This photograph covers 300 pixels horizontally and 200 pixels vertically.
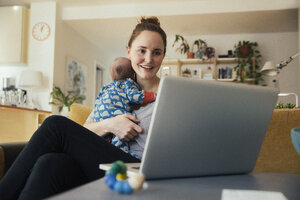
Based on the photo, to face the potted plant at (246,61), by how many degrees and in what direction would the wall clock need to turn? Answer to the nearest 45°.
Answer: approximately 90° to its left

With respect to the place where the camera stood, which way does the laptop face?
facing away from the viewer and to the left of the viewer

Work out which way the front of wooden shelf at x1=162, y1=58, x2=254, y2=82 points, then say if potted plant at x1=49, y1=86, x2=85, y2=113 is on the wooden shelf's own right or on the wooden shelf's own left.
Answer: on the wooden shelf's own right

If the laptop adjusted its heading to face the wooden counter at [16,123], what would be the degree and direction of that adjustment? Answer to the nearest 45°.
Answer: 0° — it already faces it

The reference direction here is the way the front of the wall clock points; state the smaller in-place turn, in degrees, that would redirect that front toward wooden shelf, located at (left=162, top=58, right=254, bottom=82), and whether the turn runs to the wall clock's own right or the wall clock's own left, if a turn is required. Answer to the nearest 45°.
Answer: approximately 90° to the wall clock's own left

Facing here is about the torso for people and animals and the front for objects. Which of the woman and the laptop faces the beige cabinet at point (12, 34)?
the laptop

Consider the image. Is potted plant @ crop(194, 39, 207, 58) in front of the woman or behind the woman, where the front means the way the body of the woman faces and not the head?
behind

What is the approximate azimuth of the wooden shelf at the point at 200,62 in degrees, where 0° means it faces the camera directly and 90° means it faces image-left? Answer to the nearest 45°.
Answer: approximately 0°

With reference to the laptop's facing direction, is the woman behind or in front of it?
in front

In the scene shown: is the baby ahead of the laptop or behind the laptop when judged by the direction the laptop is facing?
ahead

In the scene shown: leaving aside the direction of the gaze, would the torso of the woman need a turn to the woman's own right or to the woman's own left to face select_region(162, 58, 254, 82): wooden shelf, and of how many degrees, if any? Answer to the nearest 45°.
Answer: approximately 180°

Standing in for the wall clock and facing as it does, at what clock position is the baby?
The baby is roughly at 12 o'clock from the wall clock.

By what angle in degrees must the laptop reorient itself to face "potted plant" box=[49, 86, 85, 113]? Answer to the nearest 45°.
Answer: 0° — it already faces it
